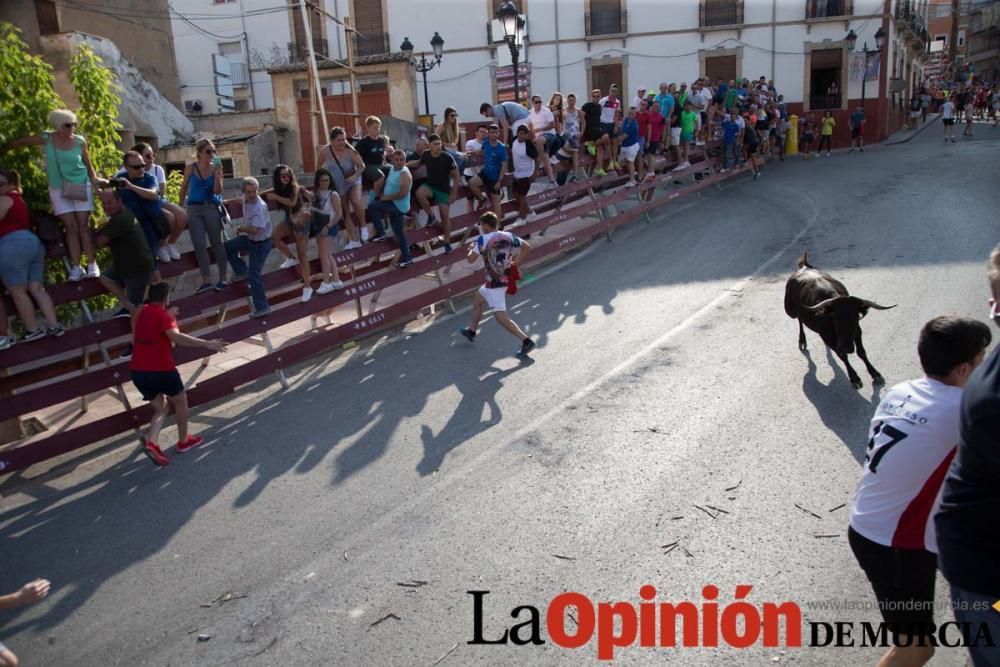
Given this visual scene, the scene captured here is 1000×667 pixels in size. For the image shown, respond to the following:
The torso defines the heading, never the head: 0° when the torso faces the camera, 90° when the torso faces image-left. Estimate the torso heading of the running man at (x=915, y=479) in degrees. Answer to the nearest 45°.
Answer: approximately 225°

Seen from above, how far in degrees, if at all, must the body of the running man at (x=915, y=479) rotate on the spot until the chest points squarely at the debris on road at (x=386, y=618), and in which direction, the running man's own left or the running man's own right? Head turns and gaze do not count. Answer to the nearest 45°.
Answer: approximately 135° to the running man's own left

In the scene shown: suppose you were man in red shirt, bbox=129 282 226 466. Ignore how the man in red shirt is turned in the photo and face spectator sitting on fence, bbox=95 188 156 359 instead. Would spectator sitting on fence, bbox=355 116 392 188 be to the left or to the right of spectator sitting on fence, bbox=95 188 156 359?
right

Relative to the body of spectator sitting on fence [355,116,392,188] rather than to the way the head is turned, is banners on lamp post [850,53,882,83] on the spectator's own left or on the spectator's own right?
on the spectator's own left

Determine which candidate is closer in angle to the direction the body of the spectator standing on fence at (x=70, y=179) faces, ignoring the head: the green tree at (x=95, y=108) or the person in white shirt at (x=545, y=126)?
the person in white shirt

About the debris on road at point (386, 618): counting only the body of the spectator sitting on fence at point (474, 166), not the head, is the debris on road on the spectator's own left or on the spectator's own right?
on the spectator's own right

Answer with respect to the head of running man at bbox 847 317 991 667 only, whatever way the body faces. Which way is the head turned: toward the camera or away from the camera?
away from the camera

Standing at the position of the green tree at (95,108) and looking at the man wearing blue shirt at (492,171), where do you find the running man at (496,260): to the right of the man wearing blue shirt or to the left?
right

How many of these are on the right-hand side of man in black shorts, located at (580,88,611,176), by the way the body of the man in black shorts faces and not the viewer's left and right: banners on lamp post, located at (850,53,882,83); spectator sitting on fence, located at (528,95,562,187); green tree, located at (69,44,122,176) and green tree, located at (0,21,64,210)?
3
